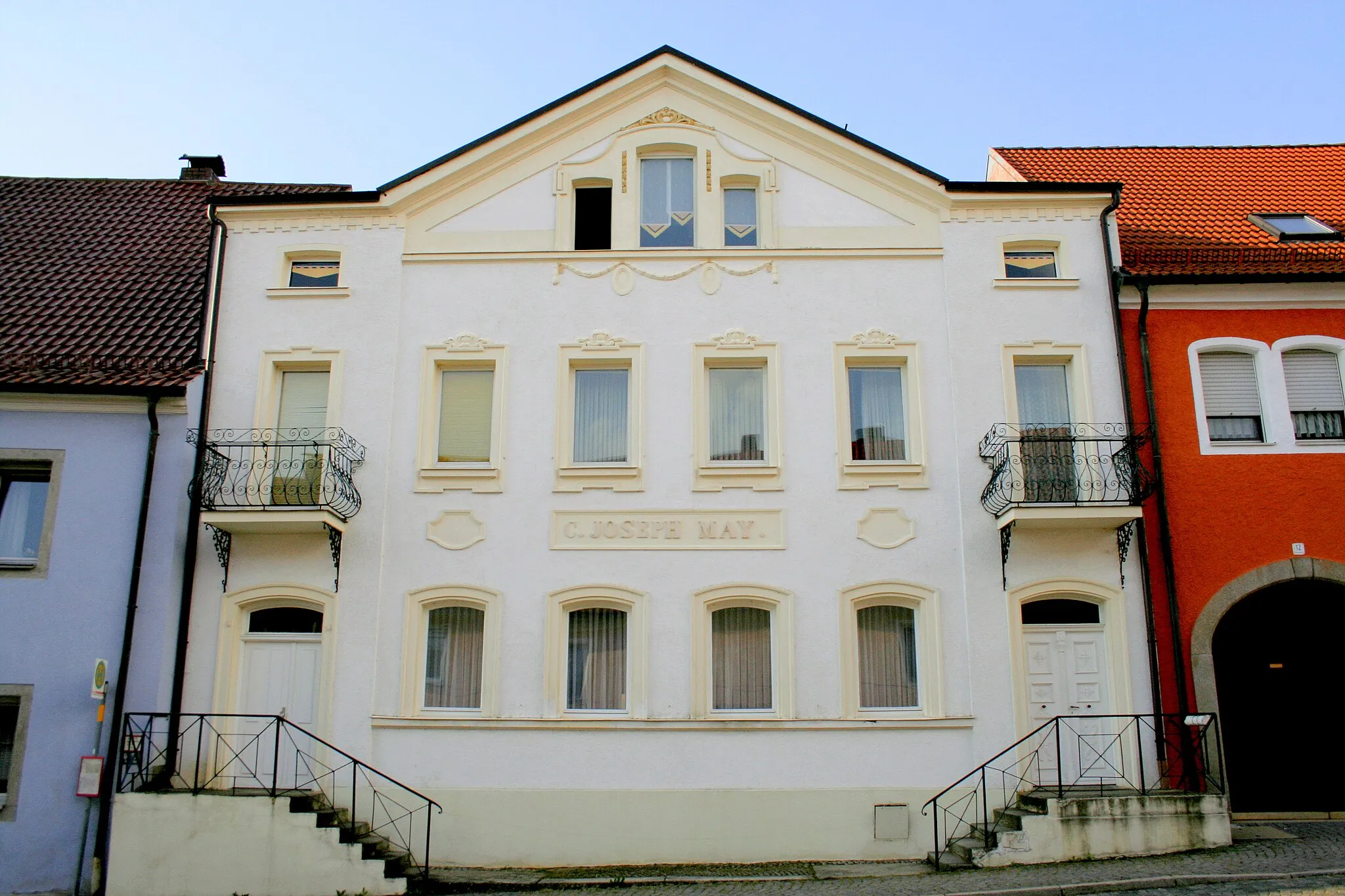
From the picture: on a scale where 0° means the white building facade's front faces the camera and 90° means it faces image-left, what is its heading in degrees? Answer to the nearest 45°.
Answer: approximately 0°

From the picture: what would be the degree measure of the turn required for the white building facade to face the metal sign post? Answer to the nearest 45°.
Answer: approximately 90° to its right
